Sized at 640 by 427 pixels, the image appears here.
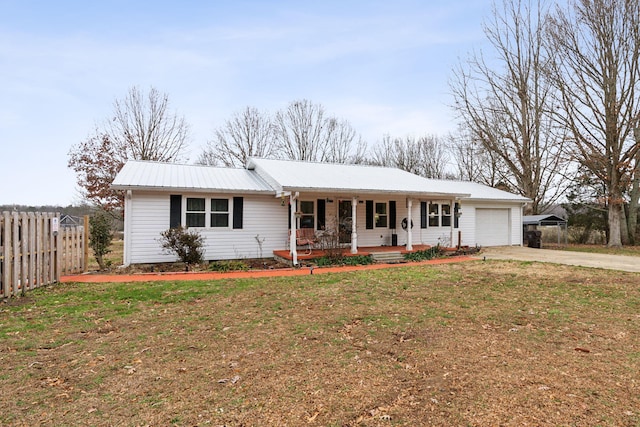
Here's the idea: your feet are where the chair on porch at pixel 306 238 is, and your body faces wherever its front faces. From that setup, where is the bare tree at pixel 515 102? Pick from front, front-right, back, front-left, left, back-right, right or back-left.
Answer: left

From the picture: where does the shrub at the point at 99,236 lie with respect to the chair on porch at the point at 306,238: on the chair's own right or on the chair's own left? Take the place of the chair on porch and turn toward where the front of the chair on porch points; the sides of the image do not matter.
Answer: on the chair's own right

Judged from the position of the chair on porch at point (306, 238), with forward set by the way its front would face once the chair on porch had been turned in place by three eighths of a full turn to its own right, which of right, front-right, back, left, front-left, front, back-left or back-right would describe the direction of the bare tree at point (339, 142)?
right

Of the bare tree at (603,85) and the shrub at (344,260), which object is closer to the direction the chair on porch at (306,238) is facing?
the shrub

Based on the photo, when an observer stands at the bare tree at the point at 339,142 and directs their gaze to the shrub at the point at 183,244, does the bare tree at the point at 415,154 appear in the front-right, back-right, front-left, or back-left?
back-left

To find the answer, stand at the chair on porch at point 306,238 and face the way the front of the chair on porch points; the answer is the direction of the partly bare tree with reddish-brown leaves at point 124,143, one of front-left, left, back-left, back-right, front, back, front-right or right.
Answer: back

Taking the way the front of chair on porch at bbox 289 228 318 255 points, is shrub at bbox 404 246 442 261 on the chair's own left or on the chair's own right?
on the chair's own left

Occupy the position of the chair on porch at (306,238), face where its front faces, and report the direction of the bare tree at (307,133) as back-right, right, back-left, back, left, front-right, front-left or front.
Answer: back-left

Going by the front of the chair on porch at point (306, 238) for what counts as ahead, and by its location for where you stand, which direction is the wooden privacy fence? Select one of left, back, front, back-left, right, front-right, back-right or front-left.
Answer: right

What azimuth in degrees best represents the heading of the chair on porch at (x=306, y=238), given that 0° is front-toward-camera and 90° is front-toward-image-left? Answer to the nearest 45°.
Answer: approximately 315°
